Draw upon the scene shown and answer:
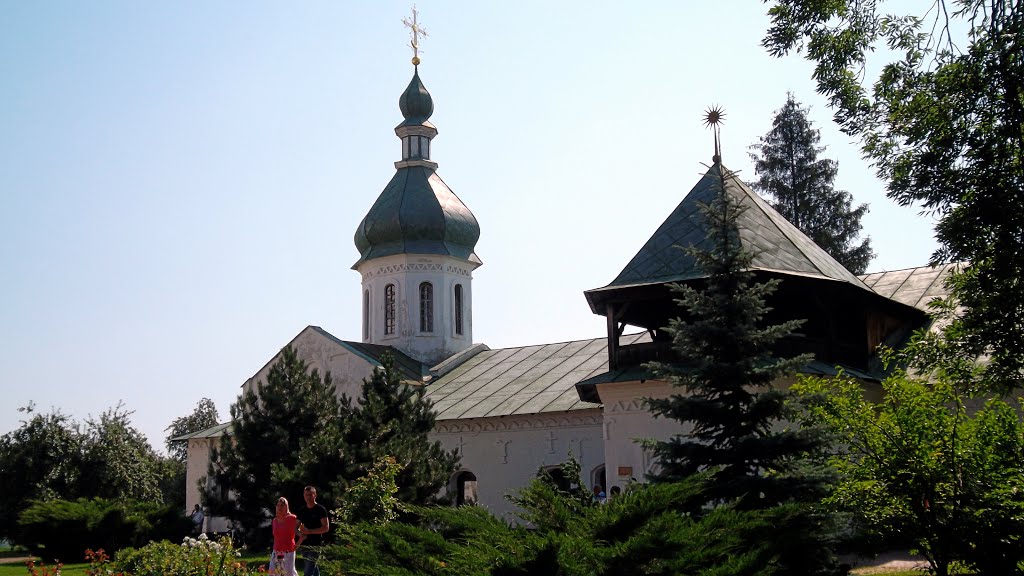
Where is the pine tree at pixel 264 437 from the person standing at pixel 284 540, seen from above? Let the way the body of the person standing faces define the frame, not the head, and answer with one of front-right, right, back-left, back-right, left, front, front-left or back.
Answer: back

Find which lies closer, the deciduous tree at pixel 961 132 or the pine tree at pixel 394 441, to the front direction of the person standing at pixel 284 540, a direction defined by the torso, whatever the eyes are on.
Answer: the deciduous tree

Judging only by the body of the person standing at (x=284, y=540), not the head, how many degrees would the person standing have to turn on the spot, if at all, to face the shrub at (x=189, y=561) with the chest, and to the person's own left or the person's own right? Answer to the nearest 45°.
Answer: approximately 90° to the person's own right

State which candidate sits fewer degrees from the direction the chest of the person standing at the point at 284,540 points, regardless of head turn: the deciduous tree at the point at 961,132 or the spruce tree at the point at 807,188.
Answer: the deciduous tree

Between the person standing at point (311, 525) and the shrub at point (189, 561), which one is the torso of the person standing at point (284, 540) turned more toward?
the shrub

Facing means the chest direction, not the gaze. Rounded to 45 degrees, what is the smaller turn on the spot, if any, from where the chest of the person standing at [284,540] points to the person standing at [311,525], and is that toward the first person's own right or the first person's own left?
approximately 135° to the first person's own left

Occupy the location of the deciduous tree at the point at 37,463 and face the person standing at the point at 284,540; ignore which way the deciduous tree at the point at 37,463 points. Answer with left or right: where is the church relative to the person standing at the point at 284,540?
left

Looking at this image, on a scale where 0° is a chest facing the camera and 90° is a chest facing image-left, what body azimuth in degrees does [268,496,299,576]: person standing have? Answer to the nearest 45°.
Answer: approximately 0°

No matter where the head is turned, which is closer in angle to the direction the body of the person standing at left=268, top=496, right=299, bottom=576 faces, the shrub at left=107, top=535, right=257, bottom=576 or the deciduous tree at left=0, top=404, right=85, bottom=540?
the shrub

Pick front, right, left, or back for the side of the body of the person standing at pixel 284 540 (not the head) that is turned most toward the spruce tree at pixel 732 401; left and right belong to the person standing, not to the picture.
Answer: left
